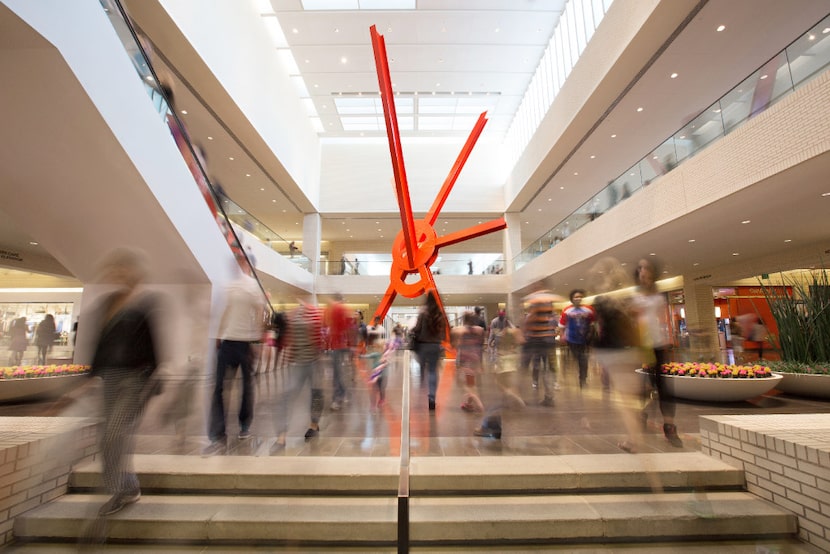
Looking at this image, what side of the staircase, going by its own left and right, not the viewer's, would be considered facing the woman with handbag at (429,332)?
back

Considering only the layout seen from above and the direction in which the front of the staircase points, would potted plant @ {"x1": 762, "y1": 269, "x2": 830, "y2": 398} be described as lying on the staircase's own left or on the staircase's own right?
on the staircase's own left

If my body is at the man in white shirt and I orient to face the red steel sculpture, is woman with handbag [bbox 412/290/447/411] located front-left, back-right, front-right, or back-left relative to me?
front-right

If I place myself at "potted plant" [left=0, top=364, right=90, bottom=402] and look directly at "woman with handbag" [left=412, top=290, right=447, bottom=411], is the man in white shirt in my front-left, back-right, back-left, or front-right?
front-right

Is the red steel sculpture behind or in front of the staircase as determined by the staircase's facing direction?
behind

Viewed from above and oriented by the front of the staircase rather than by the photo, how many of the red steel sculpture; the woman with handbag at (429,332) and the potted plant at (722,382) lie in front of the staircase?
0

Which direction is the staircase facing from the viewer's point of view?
toward the camera

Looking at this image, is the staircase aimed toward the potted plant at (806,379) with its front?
no

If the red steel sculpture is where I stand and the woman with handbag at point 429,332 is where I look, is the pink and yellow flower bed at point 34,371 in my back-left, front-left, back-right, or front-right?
front-right

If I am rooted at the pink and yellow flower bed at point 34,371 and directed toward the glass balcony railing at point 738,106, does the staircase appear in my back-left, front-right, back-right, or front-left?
front-right

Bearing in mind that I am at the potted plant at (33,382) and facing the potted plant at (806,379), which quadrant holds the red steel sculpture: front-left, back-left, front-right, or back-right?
front-left

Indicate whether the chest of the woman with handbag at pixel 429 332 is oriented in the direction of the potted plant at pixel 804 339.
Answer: no

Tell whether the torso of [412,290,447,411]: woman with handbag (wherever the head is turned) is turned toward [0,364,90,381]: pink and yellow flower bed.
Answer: no
